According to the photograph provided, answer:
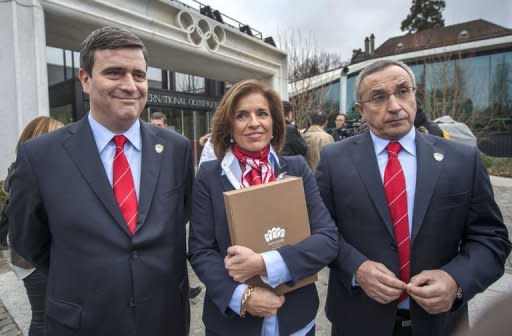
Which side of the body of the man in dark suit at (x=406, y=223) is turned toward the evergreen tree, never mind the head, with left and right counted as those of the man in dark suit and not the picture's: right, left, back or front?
back

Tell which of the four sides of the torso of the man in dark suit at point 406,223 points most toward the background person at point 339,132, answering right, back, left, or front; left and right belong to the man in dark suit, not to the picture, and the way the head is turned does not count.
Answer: back

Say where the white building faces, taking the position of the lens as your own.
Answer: facing the viewer and to the right of the viewer

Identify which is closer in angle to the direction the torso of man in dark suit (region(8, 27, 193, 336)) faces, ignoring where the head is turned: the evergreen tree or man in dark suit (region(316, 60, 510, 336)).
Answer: the man in dark suit

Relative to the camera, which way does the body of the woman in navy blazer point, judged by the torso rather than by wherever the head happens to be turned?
toward the camera

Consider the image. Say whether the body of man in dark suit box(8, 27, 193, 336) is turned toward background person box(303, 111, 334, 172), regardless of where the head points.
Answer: no

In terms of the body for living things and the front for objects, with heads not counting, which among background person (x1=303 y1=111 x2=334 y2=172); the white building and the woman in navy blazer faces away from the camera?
the background person

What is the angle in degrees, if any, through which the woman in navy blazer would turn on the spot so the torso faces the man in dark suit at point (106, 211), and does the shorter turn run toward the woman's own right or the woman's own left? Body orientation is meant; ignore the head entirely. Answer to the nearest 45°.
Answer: approximately 90° to the woman's own right

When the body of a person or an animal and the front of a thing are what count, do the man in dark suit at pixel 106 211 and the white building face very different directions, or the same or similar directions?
same or similar directions

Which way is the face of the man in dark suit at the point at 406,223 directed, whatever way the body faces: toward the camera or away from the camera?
toward the camera

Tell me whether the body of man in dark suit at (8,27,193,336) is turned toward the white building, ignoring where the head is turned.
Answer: no

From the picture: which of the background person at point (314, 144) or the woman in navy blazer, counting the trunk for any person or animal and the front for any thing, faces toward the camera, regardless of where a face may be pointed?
the woman in navy blazer

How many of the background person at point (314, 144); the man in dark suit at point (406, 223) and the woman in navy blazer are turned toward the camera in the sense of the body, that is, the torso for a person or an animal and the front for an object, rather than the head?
2

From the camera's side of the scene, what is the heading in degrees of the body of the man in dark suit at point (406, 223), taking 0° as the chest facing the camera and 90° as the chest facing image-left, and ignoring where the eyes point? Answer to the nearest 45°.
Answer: approximately 0°

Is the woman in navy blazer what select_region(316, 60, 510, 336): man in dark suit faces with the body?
no

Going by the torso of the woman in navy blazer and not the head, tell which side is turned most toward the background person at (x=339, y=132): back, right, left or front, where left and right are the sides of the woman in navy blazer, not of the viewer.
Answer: back
